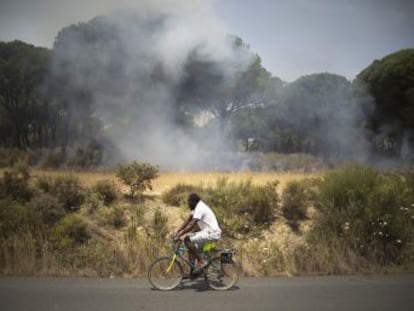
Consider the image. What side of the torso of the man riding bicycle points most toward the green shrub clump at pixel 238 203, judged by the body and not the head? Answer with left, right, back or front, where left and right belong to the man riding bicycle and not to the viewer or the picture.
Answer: right

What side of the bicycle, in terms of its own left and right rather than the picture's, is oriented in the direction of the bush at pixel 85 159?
right

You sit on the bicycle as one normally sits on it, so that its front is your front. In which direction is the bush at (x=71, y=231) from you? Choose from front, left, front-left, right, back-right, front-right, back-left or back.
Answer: front-right

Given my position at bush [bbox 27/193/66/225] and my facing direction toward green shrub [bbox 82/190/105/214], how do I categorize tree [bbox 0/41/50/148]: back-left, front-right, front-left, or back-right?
front-left

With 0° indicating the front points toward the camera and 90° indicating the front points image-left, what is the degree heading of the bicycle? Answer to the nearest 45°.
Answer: approximately 90°

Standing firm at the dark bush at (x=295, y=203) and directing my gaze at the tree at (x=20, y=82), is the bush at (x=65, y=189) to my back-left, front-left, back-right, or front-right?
front-left

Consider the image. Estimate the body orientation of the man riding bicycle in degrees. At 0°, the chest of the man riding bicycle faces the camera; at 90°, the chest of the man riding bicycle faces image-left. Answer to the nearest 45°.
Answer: approximately 90°

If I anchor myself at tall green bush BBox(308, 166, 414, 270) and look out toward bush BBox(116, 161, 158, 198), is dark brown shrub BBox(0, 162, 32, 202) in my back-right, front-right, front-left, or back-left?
front-left

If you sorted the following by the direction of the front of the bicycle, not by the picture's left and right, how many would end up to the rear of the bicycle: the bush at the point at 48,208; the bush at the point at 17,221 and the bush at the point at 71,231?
0

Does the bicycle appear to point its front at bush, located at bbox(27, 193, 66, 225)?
no

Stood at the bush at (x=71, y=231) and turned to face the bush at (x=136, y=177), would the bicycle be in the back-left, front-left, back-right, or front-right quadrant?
back-right

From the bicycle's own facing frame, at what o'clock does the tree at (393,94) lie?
The tree is roughly at 4 o'clock from the bicycle.

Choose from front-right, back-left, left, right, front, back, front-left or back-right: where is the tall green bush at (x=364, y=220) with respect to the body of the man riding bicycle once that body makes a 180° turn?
front-left

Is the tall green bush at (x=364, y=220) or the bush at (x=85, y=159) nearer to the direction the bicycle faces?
the bush at (x=85, y=159)

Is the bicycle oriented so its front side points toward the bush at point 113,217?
no
